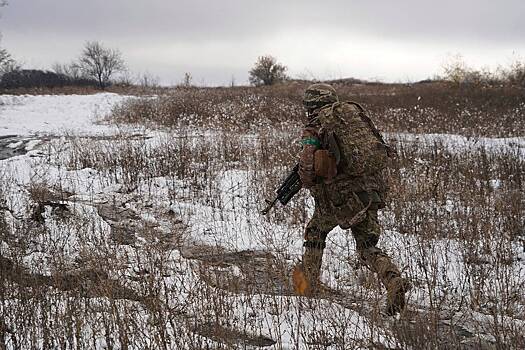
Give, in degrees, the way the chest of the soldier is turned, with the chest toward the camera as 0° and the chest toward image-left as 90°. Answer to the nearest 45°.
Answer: approximately 135°

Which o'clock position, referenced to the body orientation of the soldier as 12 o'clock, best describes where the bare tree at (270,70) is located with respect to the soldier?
The bare tree is roughly at 1 o'clock from the soldier.
